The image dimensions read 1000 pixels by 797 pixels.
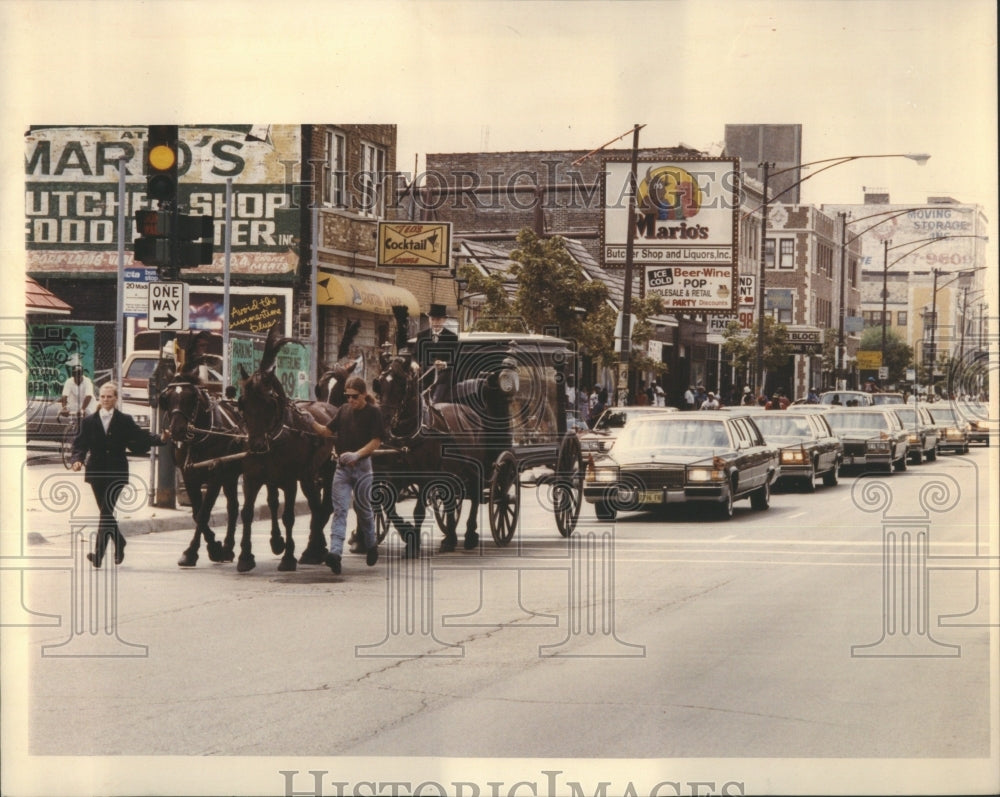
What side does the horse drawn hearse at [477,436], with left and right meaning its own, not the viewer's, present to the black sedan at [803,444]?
back

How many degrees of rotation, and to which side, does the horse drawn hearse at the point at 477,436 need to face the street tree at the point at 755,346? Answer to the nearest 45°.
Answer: approximately 135° to its right

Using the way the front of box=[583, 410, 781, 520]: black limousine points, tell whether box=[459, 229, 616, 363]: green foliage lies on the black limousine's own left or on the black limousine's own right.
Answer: on the black limousine's own right

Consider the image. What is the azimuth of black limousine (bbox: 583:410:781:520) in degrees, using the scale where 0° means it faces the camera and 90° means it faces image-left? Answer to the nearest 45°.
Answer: approximately 45°

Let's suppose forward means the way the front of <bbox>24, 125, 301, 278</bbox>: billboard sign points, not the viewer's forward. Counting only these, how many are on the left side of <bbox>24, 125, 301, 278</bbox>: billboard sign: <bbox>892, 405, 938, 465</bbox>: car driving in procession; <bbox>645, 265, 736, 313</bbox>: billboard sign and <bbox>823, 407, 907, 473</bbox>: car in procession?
3

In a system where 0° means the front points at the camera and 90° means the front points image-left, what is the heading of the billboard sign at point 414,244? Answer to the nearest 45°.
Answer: approximately 0°
